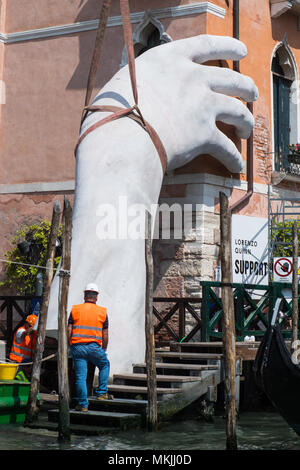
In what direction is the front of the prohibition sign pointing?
toward the camera

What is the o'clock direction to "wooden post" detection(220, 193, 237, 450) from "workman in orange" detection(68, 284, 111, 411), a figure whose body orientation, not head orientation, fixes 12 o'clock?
The wooden post is roughly at 4 o'clock from the workman in orange.

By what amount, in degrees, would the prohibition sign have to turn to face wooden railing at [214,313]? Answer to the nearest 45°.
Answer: approximately 45° to its right

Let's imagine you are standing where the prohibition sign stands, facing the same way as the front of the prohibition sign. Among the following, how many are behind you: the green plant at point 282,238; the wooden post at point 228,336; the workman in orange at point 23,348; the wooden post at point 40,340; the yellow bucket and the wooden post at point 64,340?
1

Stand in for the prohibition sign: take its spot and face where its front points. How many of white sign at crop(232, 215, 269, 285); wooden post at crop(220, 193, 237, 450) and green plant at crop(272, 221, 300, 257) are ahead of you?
1

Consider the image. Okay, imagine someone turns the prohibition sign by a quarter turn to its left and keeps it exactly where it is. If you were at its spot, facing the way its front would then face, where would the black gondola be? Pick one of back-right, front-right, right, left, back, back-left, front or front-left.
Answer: right

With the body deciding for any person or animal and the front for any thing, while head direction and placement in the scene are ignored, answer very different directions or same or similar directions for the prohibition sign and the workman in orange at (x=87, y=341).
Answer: very different directions

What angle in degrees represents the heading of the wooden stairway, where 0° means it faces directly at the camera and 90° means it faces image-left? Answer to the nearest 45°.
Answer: approximately 45°

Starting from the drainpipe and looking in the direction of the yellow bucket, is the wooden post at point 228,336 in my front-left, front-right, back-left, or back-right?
front-left

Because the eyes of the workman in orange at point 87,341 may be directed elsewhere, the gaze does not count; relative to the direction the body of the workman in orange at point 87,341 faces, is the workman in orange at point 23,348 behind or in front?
in front

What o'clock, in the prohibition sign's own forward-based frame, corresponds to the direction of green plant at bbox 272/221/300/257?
The green plant is roughly at 6 o'clock from the prohibition sign.

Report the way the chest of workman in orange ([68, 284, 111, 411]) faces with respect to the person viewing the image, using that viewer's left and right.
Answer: facing away from the viewer

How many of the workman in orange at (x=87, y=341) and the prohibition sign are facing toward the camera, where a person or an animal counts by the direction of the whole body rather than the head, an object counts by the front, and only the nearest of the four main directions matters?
1

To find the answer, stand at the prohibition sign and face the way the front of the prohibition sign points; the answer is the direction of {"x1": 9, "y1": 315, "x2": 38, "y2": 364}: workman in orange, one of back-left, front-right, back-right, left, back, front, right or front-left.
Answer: front-right
